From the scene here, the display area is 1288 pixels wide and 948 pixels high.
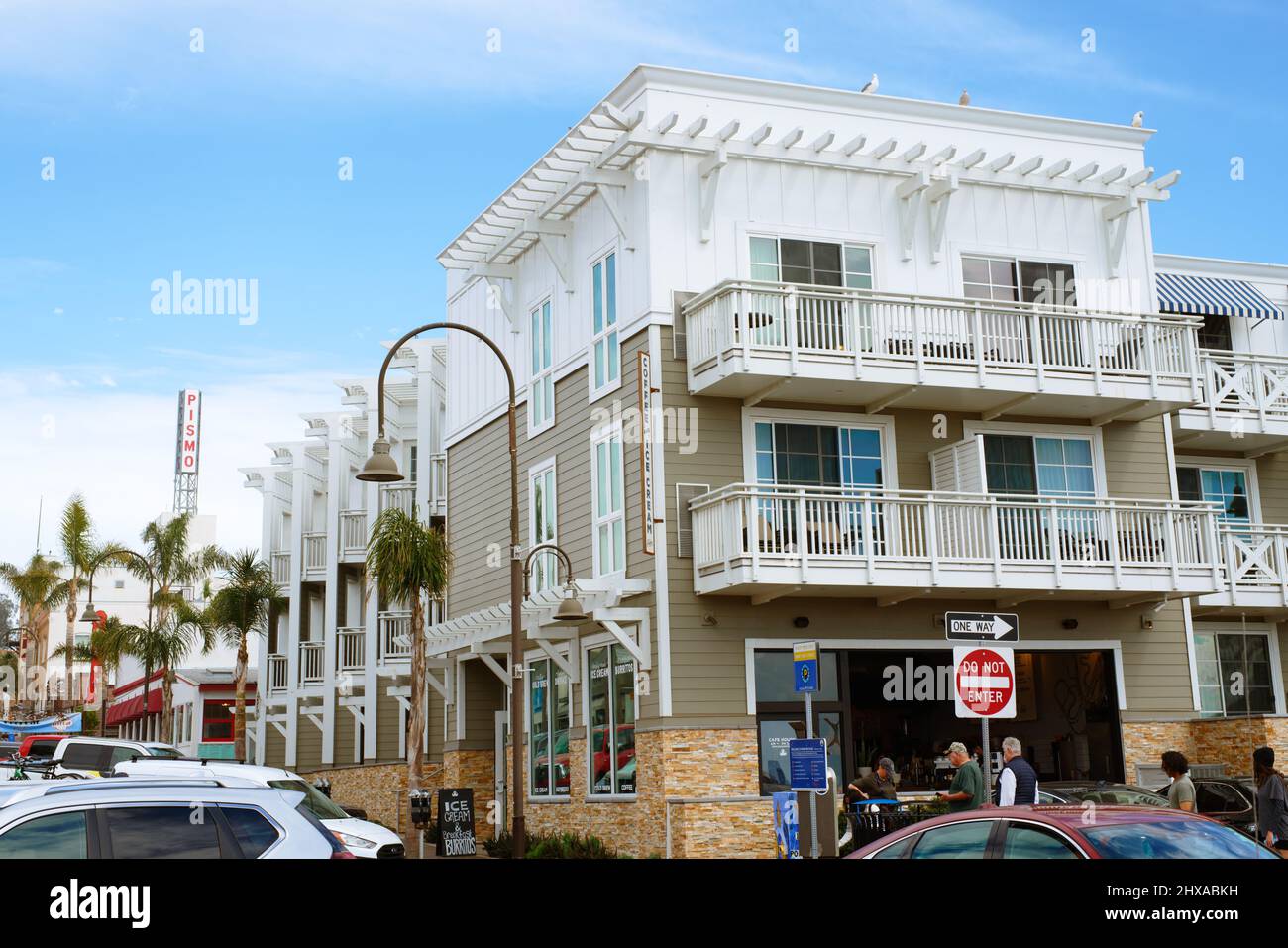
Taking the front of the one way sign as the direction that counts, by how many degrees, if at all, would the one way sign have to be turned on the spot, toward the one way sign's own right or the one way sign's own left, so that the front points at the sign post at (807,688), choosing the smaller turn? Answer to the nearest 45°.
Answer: approximately 135° to the one way sign's own right

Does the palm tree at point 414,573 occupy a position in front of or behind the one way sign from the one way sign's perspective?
behind

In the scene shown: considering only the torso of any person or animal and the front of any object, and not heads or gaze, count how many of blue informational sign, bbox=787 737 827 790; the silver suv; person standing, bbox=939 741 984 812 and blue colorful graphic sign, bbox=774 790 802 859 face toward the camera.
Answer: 2

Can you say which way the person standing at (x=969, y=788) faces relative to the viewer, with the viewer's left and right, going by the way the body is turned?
facing to the left of the viewer

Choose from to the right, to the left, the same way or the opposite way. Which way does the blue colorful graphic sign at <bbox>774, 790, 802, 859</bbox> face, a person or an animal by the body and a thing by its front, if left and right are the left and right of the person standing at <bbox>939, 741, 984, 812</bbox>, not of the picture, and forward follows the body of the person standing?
to the left

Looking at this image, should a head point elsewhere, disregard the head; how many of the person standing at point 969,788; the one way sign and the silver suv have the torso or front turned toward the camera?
1

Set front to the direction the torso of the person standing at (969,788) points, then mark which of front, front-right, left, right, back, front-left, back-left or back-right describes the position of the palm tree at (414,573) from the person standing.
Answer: front-right

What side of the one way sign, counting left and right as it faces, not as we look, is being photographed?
front

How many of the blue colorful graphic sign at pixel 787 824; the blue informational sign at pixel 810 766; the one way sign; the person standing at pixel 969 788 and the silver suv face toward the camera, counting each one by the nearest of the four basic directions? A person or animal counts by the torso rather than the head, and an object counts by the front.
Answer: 3
